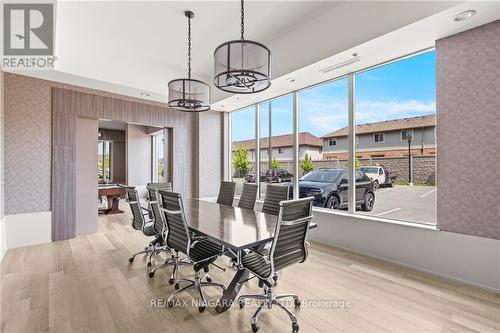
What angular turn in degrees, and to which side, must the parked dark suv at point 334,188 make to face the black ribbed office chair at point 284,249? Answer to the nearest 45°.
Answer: approximately 45° to its left

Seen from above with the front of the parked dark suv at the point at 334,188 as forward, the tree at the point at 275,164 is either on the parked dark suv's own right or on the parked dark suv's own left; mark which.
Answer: on the parked dark suv's own right

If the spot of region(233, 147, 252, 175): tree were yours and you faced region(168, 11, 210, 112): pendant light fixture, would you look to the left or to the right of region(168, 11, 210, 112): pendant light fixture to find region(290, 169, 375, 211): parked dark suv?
left

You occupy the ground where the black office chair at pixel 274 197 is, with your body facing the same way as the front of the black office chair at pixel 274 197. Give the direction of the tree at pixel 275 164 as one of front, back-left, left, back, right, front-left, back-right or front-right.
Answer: back-right

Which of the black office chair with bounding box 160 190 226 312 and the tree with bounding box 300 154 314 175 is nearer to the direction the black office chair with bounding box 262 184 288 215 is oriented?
the black office chair

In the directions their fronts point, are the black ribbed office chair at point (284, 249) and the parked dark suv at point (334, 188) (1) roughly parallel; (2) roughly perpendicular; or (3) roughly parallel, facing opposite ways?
roughly perpendicular

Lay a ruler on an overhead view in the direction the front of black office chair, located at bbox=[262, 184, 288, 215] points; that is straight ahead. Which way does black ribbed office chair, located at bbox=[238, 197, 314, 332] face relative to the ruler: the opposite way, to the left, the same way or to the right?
to the right

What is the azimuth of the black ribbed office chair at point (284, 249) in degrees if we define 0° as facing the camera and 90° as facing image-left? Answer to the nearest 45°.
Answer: approximately 135°

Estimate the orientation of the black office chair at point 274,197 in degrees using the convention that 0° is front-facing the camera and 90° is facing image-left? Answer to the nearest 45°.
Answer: approximately 45°

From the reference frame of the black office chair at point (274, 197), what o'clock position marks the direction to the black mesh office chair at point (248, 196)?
the black mesh office chair at point (248, 196) is roughly at 3 o'clock from the black office chair at point (274, 197).

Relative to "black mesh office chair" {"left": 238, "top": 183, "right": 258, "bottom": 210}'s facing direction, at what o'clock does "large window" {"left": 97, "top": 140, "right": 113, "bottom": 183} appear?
The large window is roughly at 3 o'clock from the black mesh office chair.
